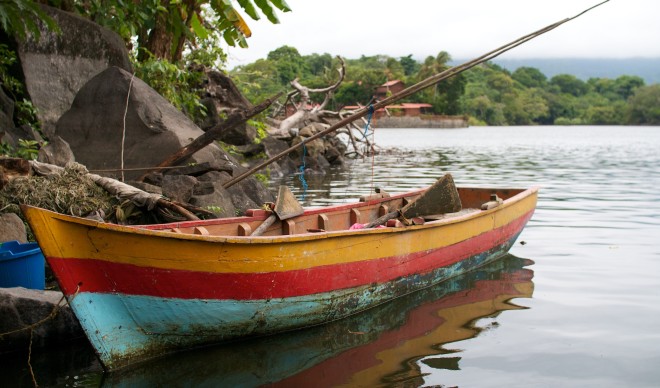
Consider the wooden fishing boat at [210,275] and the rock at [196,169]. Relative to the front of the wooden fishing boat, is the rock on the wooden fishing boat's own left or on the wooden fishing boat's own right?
on the wooden fishing boat's own right

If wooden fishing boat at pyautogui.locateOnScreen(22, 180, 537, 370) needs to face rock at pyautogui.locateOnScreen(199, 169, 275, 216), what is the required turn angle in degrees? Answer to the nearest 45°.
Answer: approximately 135° to its right

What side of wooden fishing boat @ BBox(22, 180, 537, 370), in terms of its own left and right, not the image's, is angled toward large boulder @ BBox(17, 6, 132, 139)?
right

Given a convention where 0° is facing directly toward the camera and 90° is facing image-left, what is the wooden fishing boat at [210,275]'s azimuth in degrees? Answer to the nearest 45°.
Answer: approximately 45°

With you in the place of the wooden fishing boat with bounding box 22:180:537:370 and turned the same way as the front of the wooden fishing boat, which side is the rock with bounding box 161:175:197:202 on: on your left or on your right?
on your right

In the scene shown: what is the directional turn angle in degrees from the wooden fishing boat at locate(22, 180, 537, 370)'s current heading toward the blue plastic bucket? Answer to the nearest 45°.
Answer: approximately 45° to its right

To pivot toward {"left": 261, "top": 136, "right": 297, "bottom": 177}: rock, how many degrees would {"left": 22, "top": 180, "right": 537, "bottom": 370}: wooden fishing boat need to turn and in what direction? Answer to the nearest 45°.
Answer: approximately 135° to its right

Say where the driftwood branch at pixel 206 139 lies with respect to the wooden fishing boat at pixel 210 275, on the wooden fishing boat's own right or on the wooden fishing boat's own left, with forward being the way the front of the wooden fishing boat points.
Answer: on the wooden fishing boat's own right
